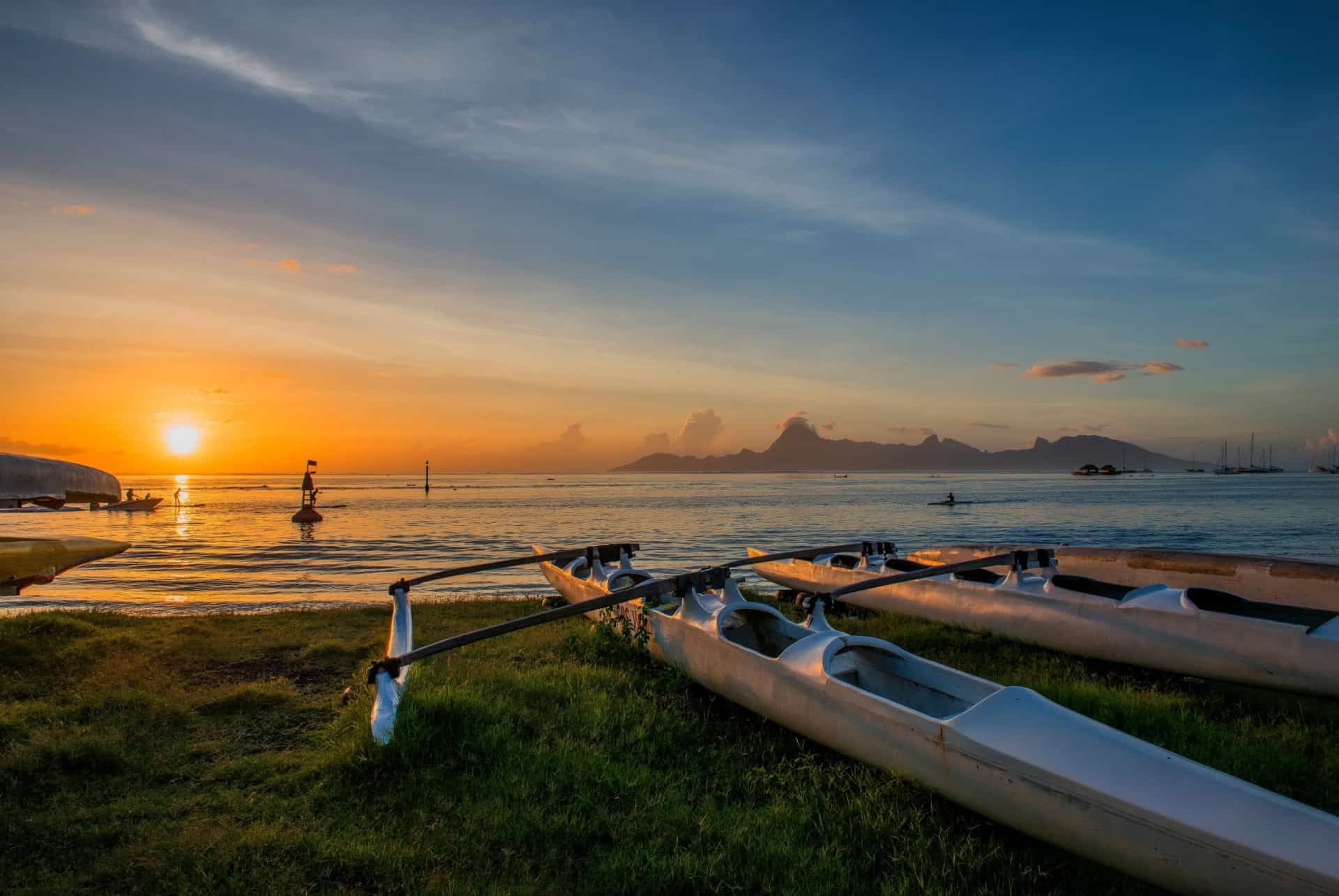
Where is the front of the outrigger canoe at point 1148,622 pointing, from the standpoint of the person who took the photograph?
facing away from the viewer and to the left of the viewer

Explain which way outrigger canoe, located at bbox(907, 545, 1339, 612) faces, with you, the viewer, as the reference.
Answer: facing away from the viewer and to the left of the viewer

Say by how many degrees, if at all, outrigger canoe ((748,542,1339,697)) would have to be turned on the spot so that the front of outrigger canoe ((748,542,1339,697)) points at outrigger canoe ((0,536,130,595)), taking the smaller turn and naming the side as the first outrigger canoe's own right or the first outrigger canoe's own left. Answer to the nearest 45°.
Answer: approximately 90° to the first outrigger canoe's own left

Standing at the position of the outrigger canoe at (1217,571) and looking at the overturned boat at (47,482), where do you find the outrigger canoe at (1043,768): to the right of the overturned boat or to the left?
left
